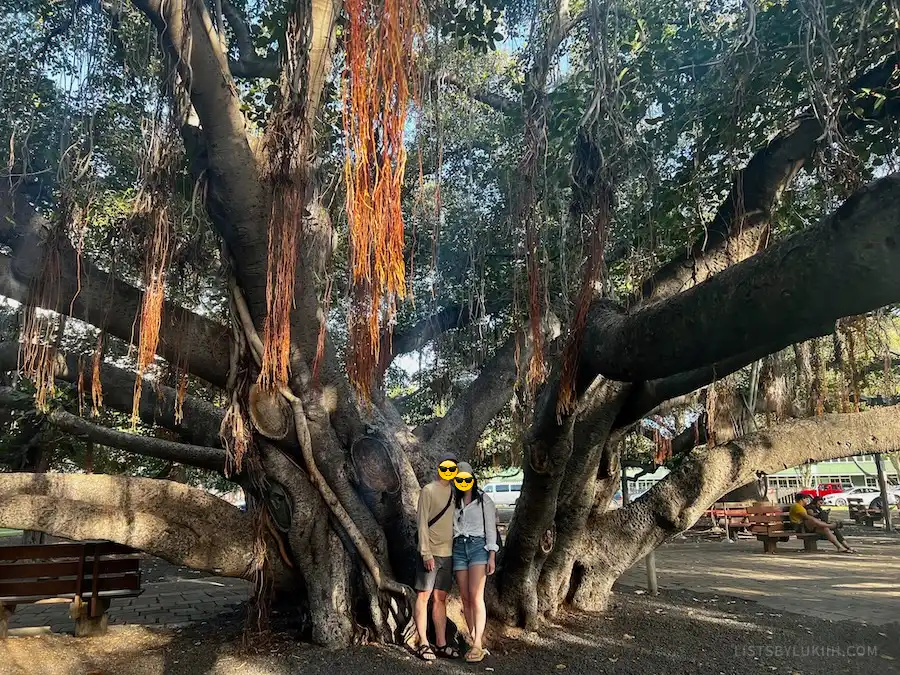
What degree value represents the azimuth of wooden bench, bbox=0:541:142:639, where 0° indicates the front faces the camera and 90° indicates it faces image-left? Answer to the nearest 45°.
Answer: approximately 180°

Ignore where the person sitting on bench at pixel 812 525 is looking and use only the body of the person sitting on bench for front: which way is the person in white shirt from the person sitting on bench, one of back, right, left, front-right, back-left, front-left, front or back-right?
right

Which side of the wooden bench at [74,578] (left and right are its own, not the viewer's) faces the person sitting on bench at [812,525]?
right

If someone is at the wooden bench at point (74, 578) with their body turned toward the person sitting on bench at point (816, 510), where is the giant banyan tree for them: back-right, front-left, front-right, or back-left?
front-right

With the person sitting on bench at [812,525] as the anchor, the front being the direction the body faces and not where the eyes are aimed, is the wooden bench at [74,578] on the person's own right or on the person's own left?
on the person's own right

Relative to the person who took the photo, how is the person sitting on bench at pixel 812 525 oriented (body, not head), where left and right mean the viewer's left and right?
facing to the right of the viewer

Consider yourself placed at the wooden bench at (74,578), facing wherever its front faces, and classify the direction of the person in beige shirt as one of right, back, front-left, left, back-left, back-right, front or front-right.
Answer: back-right

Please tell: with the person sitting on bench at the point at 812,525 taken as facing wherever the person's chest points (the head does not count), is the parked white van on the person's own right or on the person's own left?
on the person's own left

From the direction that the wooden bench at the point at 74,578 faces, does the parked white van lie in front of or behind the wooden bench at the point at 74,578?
in front

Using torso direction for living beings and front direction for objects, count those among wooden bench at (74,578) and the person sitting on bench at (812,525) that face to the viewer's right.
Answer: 1
